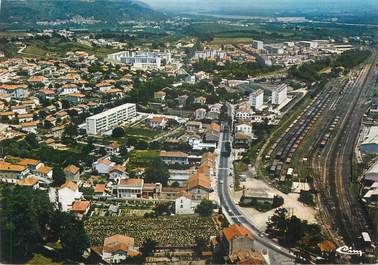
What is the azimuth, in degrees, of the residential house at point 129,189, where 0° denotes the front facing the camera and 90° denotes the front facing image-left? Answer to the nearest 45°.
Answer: approximately 0°

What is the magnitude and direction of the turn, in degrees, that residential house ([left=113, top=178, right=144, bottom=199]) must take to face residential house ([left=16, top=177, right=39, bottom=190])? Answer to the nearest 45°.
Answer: approximately 90° to its right

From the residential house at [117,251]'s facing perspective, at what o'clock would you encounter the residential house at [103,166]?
the residential house at [103,166] is roughly at 6 o'clock from the residential house at [117,251].

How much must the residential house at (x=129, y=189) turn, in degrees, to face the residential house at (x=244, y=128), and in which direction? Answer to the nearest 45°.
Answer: approximately 135° to its left

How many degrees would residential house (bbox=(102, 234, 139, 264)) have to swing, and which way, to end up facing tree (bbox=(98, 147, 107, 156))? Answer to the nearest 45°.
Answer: approximately 180°

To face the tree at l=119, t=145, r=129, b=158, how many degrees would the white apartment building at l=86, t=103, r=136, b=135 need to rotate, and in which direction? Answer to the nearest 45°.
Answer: approximately 45° to its right

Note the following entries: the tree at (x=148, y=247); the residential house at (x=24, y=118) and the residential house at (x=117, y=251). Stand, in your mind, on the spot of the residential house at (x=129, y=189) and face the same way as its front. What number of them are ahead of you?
2

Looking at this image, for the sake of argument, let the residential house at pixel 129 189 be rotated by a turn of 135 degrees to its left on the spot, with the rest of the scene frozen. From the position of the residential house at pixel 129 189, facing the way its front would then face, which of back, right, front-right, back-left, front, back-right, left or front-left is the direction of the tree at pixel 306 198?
front-right

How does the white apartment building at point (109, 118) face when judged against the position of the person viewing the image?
facing the viewer and to the right of the viewer

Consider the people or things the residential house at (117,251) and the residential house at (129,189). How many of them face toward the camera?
2

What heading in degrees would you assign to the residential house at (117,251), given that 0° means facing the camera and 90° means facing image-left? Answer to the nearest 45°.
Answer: approximately 0°

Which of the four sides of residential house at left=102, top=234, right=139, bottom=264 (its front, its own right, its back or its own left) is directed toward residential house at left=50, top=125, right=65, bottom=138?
back

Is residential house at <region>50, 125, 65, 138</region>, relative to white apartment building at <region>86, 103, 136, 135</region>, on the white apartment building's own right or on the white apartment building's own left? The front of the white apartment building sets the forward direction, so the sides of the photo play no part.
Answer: on the white apartment building's own right

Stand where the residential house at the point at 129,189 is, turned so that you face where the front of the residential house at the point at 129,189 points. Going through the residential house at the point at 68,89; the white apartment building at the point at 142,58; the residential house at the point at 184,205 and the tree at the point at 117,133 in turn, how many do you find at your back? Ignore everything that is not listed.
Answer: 3

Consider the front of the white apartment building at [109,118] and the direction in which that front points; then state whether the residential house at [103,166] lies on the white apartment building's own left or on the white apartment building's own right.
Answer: on the white apartment building's own right
